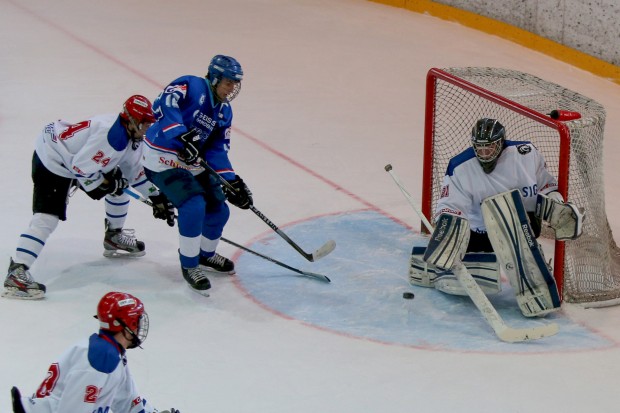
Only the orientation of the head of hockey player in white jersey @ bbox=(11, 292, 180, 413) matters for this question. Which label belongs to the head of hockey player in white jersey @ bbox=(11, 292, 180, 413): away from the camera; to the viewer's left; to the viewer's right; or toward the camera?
to the viewer's right

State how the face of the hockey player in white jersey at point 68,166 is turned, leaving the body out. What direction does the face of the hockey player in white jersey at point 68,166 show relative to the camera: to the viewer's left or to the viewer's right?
to the viewer's right

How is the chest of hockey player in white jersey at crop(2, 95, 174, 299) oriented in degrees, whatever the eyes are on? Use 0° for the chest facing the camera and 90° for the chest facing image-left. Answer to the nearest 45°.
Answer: approximately 270°

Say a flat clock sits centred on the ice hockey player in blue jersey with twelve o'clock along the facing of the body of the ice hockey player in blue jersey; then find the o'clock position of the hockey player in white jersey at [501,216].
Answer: The hockey player in white jersey is roughly at 11 o'clock from the ice hockey player in blue jersey.

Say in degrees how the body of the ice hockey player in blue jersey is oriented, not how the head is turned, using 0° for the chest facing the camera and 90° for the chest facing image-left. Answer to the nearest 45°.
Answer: approximately 315°

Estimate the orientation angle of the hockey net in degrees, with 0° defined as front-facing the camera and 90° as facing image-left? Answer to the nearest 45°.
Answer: approximately 45°

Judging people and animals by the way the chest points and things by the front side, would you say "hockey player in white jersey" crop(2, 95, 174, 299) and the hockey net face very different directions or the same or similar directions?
very different directions

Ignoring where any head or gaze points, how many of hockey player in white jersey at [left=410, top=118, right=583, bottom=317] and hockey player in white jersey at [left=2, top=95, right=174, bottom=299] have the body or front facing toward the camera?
1
